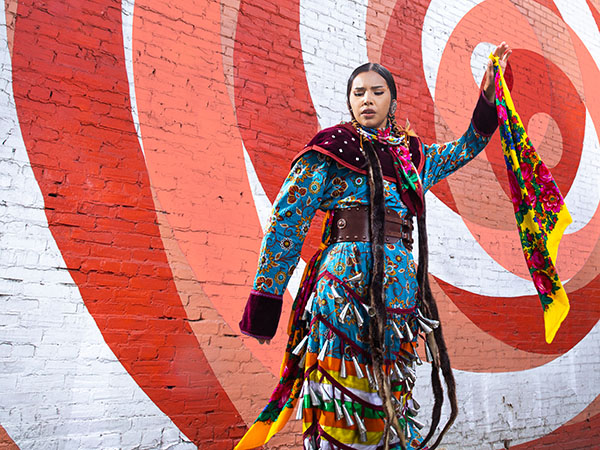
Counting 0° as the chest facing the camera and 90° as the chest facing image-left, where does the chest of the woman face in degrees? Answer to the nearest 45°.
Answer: approximately 315°
